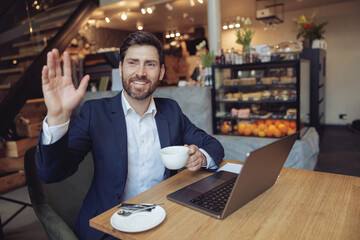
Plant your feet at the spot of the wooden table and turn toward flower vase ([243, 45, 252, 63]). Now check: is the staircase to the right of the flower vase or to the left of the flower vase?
left

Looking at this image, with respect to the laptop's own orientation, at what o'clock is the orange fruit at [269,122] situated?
The orange fruit is roughly at 2 o'clock from the laptop.

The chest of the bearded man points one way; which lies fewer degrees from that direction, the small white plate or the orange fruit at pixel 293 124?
the small white plate

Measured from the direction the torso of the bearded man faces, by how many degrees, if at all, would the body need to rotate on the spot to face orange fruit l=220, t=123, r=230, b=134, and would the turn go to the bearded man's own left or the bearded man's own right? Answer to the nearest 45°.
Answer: approximately 135° to the bearded man's own left

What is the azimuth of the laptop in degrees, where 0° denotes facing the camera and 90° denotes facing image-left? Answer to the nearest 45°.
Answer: approximately 135°

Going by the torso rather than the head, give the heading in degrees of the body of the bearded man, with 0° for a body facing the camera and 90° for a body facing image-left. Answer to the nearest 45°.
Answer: approximately 0°

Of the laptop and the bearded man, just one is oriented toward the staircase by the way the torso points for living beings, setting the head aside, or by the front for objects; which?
the laptop

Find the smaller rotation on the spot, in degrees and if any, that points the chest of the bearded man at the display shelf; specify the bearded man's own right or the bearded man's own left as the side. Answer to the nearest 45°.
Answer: approximately 135° to the bearded man's own left

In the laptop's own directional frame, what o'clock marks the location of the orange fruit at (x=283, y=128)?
The orange fruit is roughly at 2 o'clock from the laptop.

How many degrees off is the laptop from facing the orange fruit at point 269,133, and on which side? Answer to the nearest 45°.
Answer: approximately 45° to its right
